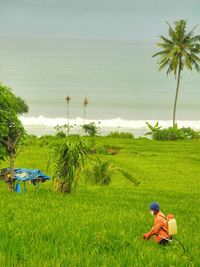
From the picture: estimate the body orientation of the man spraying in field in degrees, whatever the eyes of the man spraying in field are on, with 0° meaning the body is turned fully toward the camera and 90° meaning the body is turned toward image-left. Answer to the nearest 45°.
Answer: approximately 90°

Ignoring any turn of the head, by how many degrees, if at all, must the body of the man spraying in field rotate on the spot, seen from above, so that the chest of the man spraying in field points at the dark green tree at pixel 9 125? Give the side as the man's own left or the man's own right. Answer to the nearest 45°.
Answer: approximately 45° to the man's own right

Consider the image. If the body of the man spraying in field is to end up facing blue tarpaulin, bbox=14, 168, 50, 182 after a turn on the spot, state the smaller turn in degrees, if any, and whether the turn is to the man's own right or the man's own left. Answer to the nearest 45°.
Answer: approximately 45° to the man's own right
